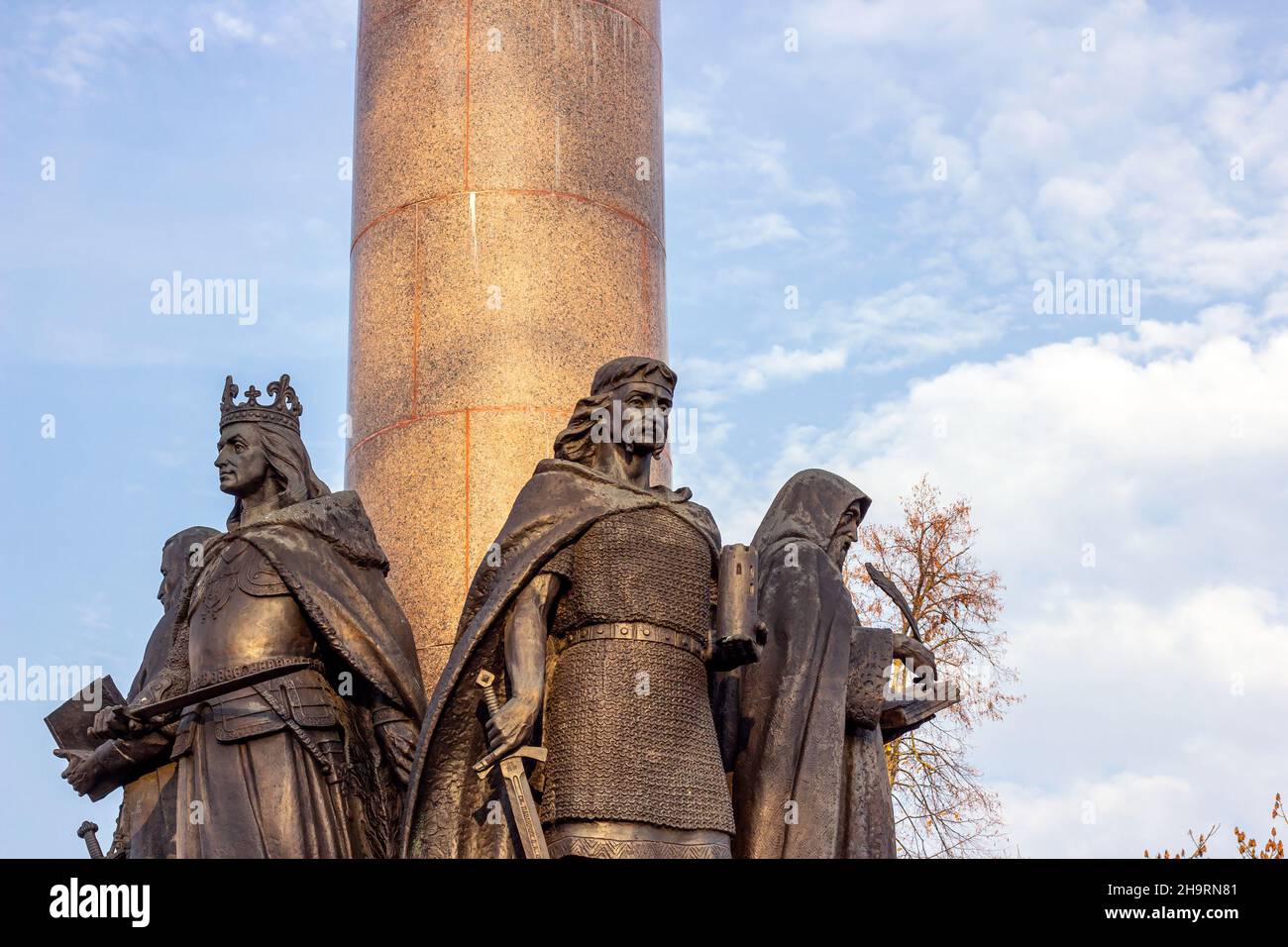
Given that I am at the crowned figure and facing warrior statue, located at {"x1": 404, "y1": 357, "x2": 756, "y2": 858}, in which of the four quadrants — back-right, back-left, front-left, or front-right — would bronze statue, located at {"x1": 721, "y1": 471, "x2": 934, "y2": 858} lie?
front-left

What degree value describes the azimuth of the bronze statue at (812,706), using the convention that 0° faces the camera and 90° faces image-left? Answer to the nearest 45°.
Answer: approximately 270°

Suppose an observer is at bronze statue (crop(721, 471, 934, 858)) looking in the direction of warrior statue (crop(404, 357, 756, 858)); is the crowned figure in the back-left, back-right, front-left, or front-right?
front-right

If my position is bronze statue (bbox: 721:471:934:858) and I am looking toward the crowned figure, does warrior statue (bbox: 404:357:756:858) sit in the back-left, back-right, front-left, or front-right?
front-left

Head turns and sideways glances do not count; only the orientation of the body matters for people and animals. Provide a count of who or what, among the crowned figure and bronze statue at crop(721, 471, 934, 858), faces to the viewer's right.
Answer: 1

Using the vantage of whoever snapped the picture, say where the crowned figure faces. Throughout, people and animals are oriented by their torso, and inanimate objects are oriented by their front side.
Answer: facing the viewer and to the left of the viewer

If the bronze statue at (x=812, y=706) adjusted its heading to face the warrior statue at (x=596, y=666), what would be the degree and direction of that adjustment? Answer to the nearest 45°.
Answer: approximately 135° to its right

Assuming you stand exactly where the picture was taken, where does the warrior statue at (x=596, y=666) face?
facing the viewer and to the right of the viewer

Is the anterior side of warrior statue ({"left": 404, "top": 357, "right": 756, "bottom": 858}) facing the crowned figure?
no

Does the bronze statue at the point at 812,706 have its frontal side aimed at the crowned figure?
no

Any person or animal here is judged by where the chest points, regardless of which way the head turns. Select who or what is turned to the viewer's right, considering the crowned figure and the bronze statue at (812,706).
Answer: the bronze statue

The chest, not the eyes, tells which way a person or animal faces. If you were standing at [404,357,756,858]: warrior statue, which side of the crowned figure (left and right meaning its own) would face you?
left

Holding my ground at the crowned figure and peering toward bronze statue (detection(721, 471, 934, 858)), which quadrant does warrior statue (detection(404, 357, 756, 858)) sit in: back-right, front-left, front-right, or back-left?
front-right
